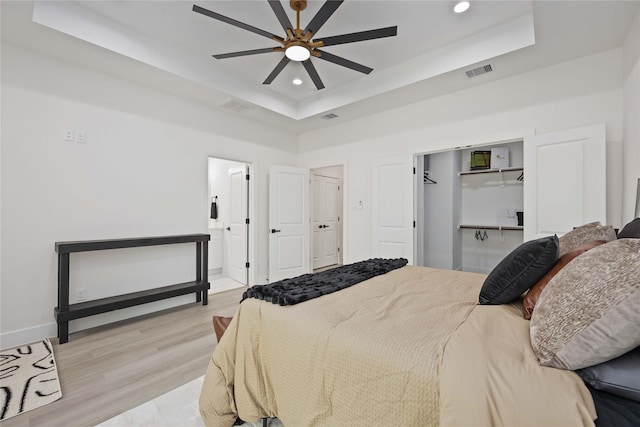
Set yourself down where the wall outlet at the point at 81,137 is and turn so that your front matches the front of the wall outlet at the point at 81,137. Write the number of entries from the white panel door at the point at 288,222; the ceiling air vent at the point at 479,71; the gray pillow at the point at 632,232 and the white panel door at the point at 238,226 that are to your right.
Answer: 0

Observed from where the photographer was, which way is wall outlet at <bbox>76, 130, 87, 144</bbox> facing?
facing the viewer

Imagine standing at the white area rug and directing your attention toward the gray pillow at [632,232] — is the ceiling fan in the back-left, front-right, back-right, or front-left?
front-left

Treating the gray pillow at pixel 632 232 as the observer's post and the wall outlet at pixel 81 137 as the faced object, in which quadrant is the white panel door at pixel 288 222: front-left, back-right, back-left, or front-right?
front-right

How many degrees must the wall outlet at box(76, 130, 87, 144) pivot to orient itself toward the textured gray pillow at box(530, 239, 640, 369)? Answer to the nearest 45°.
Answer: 0° — it already faces it

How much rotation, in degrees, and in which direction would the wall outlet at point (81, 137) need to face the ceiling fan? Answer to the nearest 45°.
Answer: approximately 45° to its left

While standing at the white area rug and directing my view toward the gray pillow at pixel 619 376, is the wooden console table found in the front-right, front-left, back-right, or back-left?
back-left

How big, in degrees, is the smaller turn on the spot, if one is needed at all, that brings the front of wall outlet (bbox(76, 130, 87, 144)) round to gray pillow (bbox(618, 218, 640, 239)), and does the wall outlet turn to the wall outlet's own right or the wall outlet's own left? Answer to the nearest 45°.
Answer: approximately 45° to the wall outlet's own left

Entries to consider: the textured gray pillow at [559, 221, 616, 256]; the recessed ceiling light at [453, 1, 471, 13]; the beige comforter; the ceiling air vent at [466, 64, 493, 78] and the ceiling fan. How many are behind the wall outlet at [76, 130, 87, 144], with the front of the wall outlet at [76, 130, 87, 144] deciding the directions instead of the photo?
0

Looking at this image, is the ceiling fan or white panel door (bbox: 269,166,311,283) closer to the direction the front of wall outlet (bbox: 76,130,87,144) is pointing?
the ceiling fan

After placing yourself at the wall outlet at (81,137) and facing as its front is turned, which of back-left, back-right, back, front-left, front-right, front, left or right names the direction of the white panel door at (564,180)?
front-left

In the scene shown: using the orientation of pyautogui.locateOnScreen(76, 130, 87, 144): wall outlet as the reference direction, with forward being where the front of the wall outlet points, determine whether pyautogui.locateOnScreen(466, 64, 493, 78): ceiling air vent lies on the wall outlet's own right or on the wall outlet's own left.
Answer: on the wall outlet's own left

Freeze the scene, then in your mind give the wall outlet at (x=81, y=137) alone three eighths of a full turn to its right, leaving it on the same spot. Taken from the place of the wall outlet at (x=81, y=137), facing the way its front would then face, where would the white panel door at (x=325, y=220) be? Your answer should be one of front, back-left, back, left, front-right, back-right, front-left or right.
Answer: back-right

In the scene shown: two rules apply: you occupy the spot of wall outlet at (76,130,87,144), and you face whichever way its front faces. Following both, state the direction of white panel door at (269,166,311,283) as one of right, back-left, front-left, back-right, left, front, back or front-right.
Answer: left

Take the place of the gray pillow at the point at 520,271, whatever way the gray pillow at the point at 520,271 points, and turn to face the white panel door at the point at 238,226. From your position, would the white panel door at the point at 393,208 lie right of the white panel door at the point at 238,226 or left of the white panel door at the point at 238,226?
right

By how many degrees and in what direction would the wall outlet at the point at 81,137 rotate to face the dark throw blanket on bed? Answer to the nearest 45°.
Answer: approximately 45° to its left

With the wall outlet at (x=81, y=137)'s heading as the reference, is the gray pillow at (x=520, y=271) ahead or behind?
ahead

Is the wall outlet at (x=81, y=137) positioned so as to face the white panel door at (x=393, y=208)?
no

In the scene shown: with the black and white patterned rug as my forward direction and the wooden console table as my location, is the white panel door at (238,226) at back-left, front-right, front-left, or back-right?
back-left

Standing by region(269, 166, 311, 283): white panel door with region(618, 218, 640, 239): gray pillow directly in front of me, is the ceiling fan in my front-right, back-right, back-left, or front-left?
front-right

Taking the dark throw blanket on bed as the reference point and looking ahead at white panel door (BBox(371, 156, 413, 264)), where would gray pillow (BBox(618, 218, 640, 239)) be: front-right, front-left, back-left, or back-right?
front-right

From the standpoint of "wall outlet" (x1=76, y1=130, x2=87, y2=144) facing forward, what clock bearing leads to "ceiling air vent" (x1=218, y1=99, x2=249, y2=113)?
The ceiling air vent is roughly at 9 o'clock from the wall outlet.
